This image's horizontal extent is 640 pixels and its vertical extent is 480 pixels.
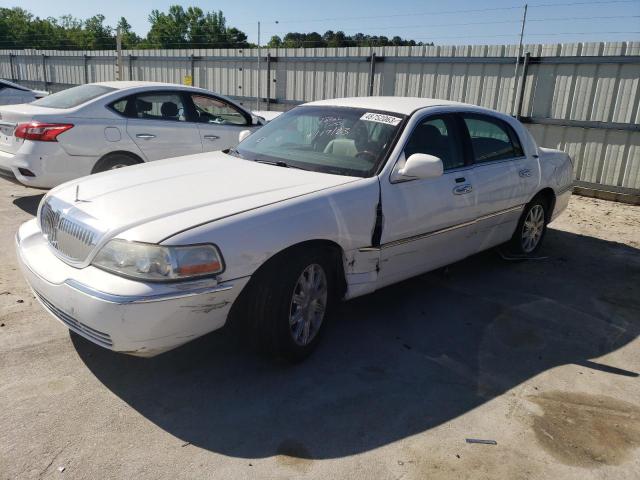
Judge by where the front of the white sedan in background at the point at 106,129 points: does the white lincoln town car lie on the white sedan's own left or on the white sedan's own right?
on the white sedan's own right

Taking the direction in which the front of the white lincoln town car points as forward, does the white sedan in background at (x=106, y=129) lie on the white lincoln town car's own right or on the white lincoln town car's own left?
on the white lincoln town car's own right

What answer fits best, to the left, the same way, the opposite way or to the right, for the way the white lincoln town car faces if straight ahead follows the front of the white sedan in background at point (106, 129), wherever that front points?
the opposite way

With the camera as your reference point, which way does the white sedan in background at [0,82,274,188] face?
facing away from the viewer and to the right of the viewer

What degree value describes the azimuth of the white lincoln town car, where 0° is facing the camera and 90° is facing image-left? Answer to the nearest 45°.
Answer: approximately 45°
